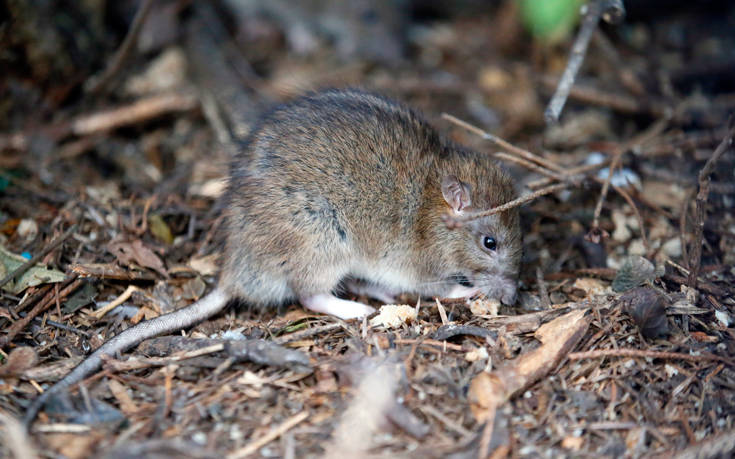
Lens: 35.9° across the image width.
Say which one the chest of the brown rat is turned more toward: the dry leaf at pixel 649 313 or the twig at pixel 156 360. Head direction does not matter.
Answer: the dry leaf

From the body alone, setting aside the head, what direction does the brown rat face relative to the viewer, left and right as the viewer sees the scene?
facing to the right of the viewer

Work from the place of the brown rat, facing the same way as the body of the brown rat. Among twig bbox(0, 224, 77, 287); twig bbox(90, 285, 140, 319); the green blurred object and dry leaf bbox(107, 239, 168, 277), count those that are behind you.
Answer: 3

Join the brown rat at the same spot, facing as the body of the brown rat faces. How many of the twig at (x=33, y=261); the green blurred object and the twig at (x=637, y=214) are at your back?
1

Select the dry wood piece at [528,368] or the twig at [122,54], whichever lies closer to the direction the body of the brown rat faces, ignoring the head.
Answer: the dry wood piece

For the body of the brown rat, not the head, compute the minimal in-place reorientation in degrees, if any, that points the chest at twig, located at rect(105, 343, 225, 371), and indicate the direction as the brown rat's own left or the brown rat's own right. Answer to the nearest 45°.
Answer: approximately 135° to the brown rat's own right

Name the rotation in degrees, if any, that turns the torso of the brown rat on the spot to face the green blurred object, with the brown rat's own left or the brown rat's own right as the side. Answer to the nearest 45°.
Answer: approximately 45° to the brown rat's own left

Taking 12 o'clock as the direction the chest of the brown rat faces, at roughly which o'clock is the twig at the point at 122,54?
The twig is roughly at 8 o'clock from the brown rat.

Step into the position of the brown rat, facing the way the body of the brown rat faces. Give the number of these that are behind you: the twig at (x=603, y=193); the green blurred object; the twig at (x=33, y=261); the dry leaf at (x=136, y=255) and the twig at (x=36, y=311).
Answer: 3

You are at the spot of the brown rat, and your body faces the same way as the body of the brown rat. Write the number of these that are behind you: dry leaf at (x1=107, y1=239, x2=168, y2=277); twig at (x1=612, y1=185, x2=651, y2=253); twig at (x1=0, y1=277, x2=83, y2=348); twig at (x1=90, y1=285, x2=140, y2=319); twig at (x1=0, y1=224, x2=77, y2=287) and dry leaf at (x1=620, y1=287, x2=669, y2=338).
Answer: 4

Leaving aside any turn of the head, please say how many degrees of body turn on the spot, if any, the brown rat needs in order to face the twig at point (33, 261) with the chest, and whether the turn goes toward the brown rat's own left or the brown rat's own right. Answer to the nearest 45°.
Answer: approximately 180°
